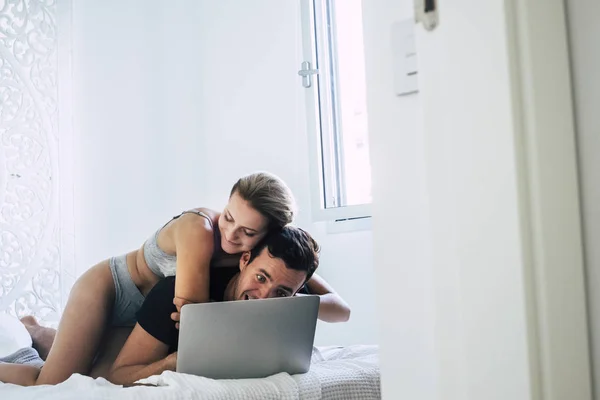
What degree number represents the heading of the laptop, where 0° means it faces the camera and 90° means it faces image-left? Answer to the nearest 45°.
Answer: approximately 180°

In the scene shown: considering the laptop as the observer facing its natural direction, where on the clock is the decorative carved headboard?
The decorative carved headboard is roughly at 11 o'clock from the laptop.

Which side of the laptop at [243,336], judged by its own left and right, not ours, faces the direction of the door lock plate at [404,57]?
back

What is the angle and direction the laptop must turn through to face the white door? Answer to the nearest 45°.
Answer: approximately 180°

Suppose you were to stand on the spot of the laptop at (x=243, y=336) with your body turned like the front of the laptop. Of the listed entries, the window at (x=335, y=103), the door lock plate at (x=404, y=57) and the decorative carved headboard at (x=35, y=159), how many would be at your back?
1

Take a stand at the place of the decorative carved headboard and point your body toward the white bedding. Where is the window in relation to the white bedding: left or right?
left

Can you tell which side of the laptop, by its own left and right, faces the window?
front
